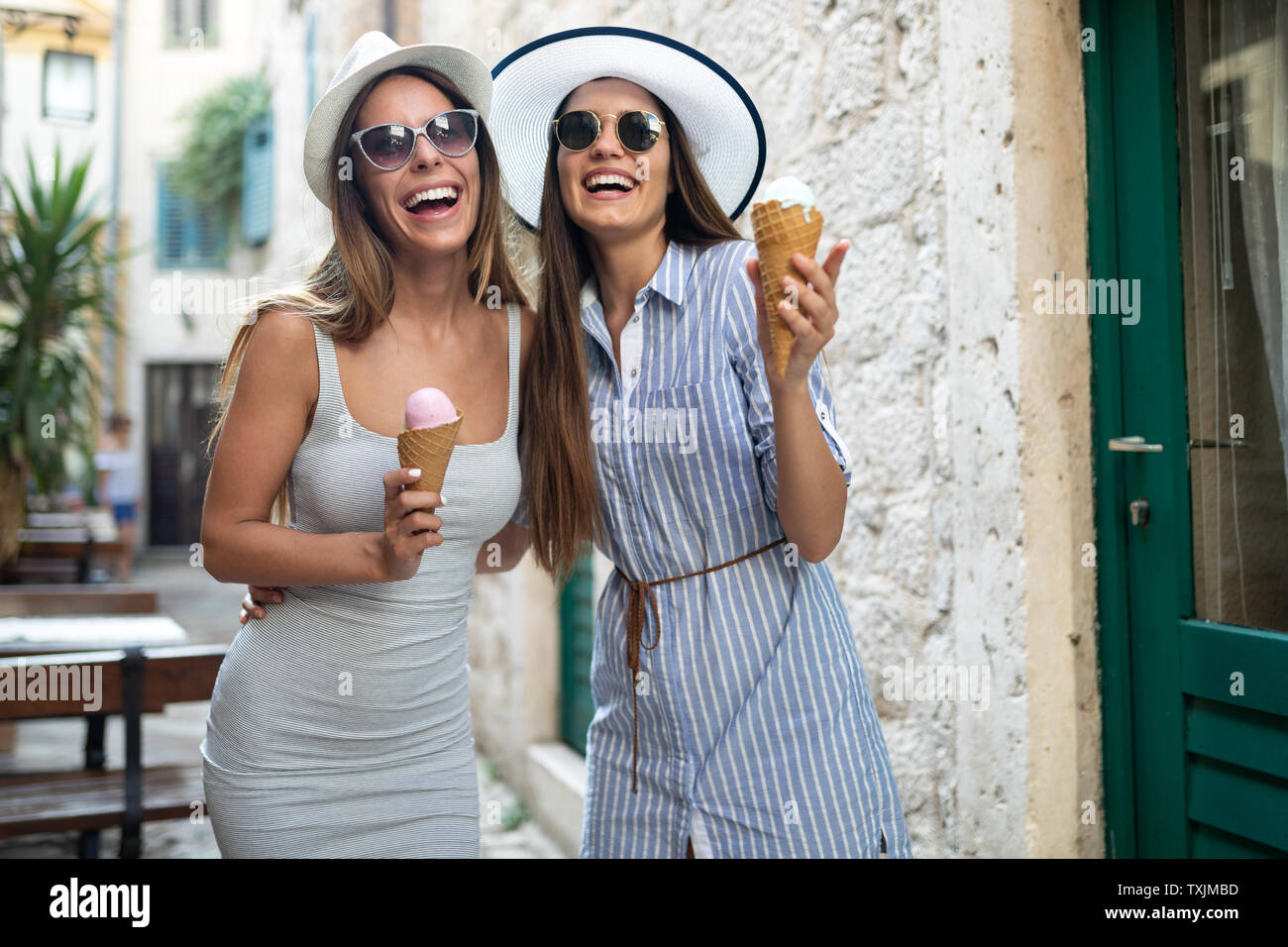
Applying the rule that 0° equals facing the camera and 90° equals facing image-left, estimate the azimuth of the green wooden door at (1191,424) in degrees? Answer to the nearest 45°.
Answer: approximately 45°

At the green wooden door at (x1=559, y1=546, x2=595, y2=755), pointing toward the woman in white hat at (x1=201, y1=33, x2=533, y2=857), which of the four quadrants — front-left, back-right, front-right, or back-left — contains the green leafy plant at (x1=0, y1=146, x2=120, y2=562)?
back-right

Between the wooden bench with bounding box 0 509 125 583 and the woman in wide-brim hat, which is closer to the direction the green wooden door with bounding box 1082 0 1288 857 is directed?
the woman in wide-brim hat

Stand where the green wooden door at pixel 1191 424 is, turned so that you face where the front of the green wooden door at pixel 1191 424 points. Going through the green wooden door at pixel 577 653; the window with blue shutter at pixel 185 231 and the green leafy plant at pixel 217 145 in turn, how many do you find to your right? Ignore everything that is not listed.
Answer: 3

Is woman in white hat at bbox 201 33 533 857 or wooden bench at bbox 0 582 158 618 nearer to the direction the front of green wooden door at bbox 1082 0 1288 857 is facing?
the woman in white hat

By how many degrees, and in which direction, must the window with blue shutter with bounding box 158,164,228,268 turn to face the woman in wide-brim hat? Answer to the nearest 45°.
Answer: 0° — it already faces them

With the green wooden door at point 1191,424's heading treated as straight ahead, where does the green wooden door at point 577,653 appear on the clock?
the green wooden door at point 577,653 is roughly at 3 o'clock from the green wooden door at point 1191,424.

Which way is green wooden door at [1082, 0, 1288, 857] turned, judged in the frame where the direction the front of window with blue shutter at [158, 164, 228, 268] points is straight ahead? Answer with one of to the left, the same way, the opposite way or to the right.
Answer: to the right

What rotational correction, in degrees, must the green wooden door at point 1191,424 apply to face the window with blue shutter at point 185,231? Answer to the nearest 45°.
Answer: approximately 90° to its right

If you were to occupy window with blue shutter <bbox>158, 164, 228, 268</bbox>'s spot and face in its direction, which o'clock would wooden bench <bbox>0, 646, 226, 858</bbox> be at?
The wooden bench is roughly at 12 o'clock from the window with blue shutter.
